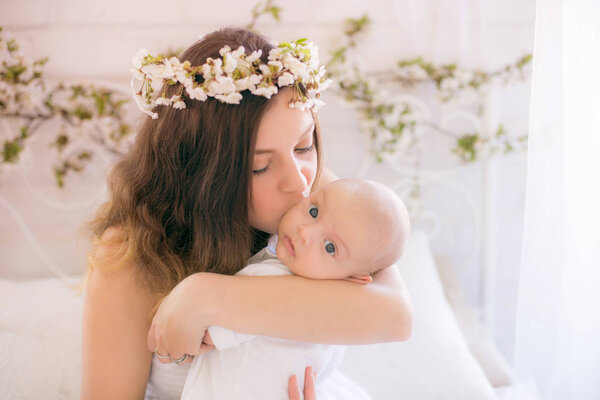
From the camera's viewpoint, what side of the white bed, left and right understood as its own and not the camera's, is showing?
front

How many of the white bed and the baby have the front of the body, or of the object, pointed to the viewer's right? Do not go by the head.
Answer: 0

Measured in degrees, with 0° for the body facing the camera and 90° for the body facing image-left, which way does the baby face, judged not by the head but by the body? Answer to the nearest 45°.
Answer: approximately 45°

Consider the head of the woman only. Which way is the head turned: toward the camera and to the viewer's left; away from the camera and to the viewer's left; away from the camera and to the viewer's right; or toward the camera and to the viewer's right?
toward the camera and to the viewer's right

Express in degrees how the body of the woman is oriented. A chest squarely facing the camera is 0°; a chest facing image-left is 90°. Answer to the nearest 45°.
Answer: approximately 315°
